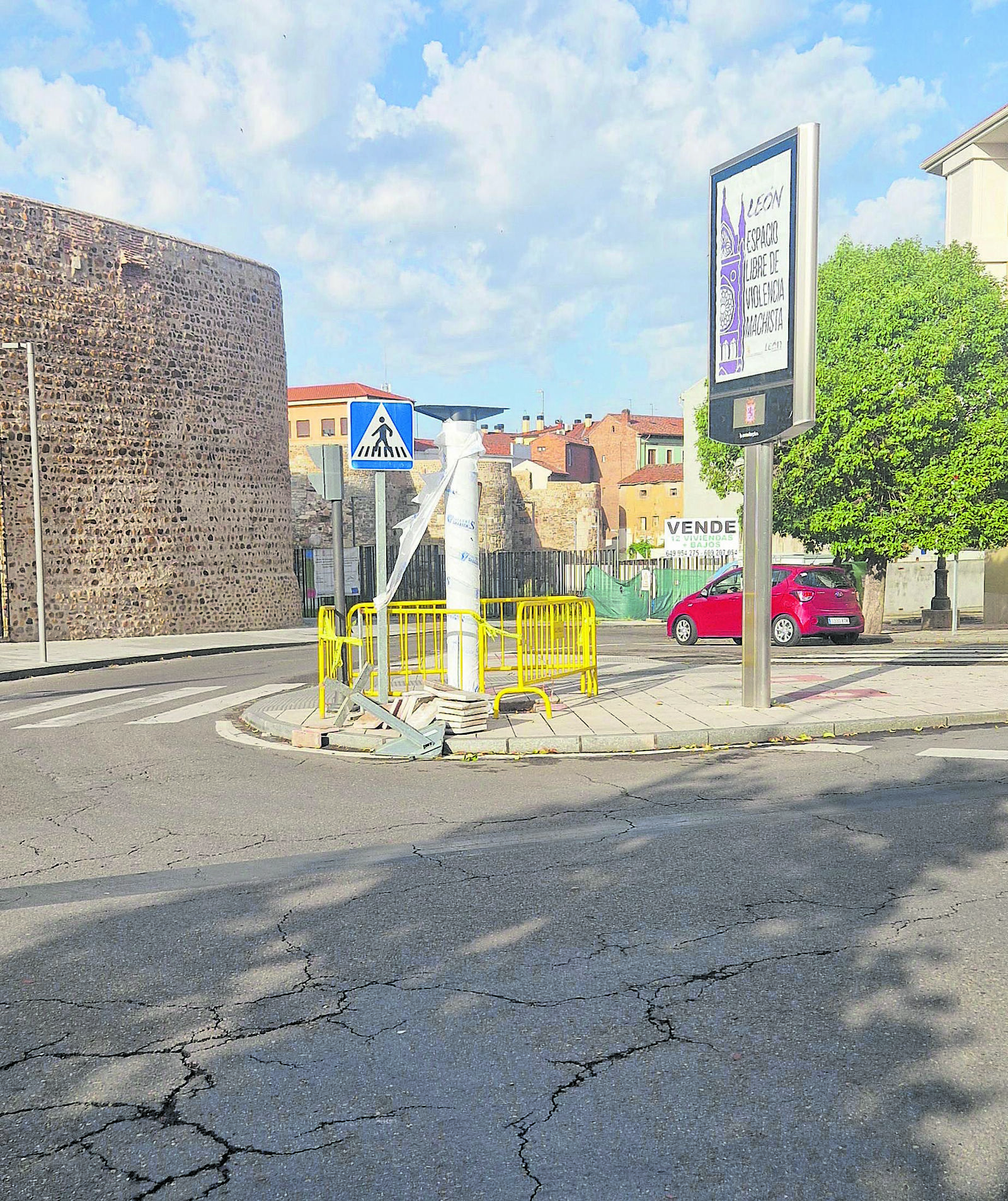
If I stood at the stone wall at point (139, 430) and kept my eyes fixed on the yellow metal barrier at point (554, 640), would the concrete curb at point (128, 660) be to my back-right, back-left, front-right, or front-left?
front-right

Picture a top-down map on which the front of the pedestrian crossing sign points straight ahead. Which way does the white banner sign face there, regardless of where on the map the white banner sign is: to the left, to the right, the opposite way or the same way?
the same way

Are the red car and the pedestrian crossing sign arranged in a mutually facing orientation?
no

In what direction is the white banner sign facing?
toward the camera

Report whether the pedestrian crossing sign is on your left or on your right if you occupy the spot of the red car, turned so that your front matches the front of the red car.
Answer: on your left

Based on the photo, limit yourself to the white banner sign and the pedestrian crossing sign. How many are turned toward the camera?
2

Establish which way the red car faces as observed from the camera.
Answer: facing away from the viewer and to the left of the viewer

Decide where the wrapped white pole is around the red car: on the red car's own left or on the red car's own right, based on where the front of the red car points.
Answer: on the red car's own left

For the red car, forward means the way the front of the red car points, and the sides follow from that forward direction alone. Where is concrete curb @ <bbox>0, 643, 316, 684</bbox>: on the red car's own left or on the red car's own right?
on the red car's own left

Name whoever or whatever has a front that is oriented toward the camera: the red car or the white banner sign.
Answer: the white banner sign

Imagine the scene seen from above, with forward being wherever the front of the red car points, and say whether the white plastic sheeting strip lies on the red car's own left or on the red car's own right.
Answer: on the red car's own left

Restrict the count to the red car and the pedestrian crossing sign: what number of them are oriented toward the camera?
1
